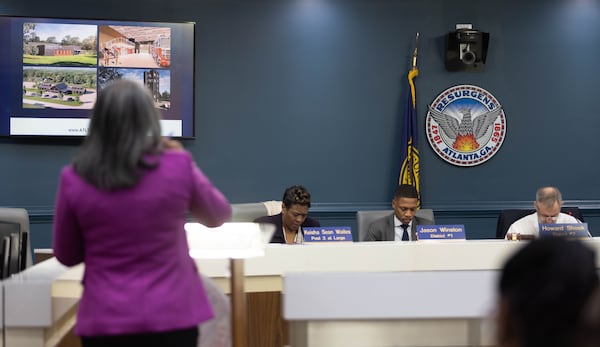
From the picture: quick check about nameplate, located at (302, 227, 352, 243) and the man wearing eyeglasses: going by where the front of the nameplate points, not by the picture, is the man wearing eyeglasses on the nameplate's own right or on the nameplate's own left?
on the nameplate's own left

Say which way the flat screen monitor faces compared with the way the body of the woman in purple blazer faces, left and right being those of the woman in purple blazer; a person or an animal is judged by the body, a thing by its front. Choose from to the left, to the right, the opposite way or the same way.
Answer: the opposite way

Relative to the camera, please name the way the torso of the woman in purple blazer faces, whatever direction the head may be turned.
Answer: away from the camera

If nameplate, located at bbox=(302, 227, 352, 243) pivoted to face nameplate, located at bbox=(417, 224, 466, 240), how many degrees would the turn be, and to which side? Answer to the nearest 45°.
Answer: approximately 90° to its left

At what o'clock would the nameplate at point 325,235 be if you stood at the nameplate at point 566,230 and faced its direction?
the nameplate at point 325,235 is roughly at 2 o'clock from the nameplate at point 566,230.

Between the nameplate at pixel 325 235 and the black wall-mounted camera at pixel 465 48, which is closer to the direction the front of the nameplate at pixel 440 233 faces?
the nameplate

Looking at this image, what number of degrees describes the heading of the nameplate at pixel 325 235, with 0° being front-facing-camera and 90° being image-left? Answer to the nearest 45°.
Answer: approximately 0°

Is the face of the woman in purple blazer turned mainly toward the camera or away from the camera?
away from the camera

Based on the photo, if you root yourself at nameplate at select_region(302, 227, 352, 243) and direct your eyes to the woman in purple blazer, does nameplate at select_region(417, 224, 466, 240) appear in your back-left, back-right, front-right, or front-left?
back-left

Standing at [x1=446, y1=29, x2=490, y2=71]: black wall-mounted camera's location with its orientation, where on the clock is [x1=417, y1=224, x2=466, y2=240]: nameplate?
The nameplate is roughly at 12 o'clock from the black wall-mounted camera.

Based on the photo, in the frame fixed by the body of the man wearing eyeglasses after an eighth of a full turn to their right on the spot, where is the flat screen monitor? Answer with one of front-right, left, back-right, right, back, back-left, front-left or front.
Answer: front-right

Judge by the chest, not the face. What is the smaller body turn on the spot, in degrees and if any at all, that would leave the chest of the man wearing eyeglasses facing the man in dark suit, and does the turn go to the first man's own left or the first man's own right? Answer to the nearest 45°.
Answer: approximately 90° to the first man's own right
